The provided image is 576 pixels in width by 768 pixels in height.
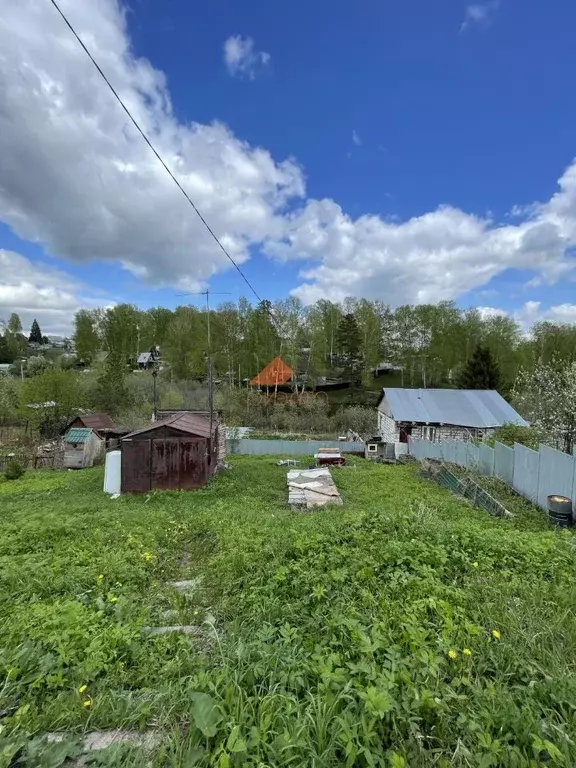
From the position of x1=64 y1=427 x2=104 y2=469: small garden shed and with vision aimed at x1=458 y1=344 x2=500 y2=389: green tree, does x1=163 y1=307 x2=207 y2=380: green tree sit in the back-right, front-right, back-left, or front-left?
front-left

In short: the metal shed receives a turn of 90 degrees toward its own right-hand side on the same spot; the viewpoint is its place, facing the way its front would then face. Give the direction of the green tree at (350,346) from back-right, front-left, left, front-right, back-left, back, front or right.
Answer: back-right

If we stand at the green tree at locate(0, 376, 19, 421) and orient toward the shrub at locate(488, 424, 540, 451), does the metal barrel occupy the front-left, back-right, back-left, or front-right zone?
front-right

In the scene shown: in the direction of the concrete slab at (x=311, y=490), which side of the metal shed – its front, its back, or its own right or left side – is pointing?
left

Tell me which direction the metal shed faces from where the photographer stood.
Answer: facing the viewer

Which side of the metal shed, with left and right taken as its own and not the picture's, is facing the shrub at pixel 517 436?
left

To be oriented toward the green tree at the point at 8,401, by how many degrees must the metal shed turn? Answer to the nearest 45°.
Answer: approximately 135° to its right

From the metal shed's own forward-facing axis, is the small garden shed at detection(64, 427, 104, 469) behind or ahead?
behind

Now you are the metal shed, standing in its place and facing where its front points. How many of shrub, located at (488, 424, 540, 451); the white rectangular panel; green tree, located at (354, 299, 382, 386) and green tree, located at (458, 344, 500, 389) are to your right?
1

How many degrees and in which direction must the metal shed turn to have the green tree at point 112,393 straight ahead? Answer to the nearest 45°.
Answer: approximately 180°

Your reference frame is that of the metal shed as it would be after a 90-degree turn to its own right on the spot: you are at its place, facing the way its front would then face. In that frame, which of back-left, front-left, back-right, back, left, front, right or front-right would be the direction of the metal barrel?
back-left

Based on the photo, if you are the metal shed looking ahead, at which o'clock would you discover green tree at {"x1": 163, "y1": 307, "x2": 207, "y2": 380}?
The green tree is roughly at 6 o'clock from the metal shed.

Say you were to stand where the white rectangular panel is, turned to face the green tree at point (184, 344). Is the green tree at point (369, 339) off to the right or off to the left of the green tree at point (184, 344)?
right

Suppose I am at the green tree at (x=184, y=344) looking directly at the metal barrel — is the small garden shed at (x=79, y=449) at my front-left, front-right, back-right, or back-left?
front-right

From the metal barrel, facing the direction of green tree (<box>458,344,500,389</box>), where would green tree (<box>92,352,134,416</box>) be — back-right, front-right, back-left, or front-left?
front-left

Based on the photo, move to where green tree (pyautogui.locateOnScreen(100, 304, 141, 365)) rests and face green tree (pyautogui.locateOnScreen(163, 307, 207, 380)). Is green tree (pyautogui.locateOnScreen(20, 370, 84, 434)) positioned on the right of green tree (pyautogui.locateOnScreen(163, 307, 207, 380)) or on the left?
right

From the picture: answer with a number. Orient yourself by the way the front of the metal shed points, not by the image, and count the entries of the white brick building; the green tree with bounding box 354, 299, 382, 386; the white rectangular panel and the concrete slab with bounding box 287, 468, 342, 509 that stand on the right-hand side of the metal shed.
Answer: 1

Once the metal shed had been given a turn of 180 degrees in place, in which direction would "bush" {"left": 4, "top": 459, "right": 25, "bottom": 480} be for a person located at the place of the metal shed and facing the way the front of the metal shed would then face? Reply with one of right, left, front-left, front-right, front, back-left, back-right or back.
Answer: front-left

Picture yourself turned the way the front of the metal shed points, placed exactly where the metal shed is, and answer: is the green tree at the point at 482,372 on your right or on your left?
on your left

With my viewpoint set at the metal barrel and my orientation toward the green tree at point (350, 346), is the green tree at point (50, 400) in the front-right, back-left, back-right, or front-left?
front-left
